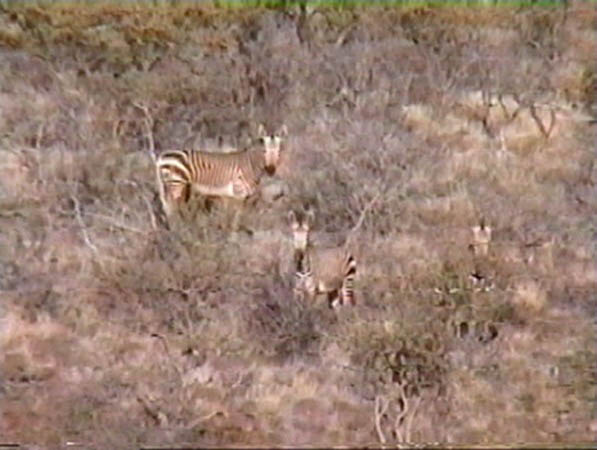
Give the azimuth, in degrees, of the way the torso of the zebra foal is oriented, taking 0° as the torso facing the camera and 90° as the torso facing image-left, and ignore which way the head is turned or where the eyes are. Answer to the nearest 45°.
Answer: approximately 45°

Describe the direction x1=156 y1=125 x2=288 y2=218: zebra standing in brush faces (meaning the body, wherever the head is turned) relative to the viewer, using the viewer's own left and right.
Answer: facing to the right of the viewer

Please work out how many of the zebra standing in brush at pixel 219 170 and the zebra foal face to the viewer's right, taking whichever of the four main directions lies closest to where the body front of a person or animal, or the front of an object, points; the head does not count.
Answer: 1
